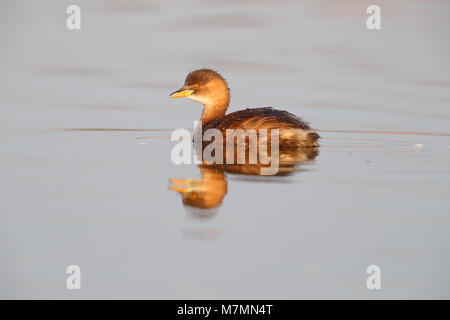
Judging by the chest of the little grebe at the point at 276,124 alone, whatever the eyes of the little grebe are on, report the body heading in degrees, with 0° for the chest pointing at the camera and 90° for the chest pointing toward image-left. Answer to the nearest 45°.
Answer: approximately 90°
